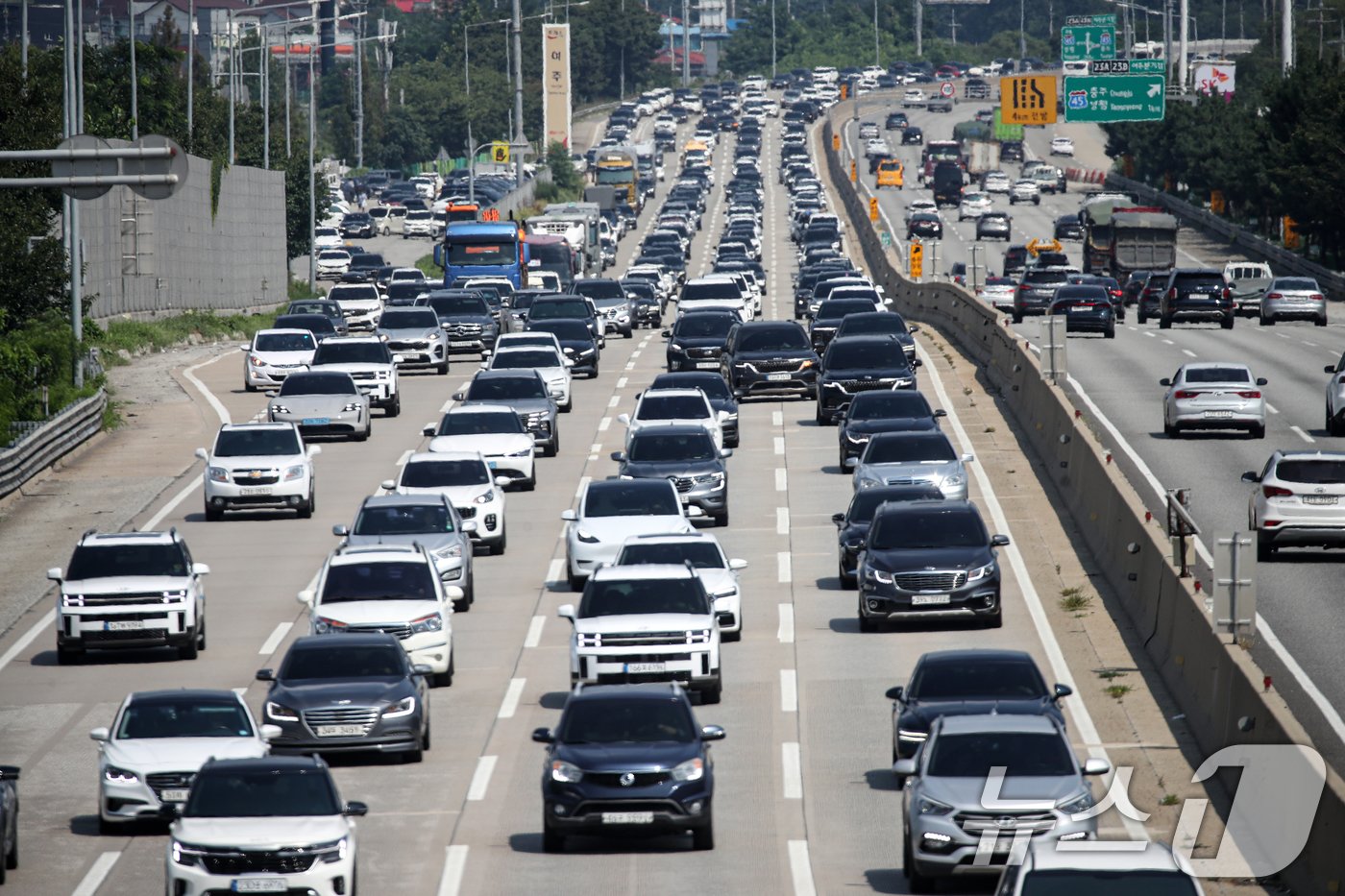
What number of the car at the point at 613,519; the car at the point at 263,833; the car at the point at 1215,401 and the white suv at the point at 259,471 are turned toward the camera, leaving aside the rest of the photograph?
3

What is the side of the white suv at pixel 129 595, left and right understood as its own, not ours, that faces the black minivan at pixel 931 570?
left

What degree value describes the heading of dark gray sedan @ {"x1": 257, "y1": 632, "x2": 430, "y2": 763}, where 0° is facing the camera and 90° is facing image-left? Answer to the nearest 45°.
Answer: approximately 0°

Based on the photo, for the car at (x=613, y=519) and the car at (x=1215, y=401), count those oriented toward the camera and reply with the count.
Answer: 1

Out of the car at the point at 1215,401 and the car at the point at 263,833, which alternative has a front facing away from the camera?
the car at the point at 1215,401

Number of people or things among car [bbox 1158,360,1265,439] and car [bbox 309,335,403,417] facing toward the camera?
1

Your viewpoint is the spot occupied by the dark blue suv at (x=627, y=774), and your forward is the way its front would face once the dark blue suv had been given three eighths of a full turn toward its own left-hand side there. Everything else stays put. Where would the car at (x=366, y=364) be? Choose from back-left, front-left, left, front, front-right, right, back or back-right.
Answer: front-left
